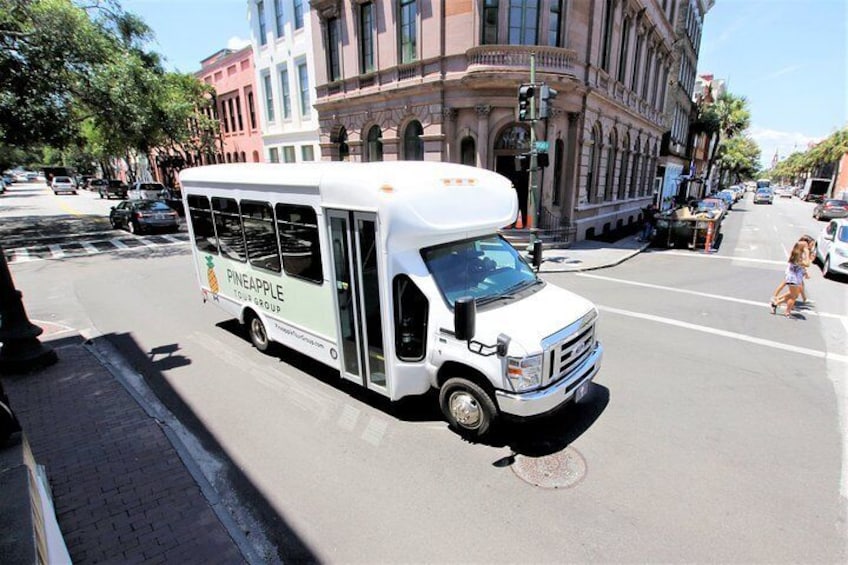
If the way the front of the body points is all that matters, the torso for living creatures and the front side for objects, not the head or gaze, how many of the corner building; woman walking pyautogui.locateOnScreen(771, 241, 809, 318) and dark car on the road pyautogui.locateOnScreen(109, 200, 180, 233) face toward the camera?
1

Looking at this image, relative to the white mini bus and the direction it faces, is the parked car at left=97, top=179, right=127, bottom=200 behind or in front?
behind

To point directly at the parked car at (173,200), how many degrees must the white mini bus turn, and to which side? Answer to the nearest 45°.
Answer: approximately 180°

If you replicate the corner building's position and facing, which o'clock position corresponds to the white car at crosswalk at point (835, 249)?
The white car at crosswalk is roughly at 10 o'clock from the corner building.

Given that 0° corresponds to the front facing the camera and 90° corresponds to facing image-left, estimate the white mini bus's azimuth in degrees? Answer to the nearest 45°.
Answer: approximately 315°
